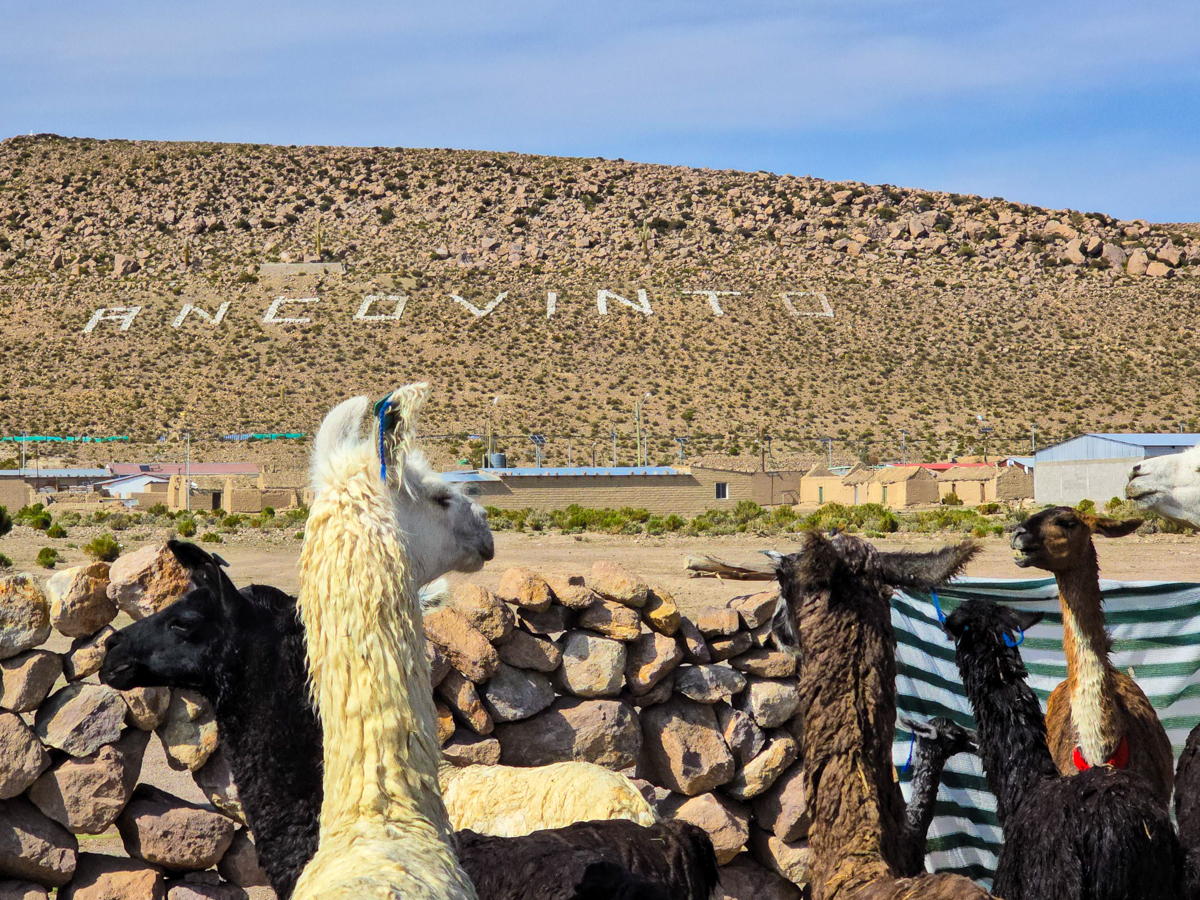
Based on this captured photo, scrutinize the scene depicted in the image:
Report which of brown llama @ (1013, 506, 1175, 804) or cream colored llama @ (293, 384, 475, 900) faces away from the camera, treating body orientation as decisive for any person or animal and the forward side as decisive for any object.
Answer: the cream colored llama

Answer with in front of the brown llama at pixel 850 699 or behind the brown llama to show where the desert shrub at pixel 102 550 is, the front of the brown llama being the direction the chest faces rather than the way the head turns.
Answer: in front

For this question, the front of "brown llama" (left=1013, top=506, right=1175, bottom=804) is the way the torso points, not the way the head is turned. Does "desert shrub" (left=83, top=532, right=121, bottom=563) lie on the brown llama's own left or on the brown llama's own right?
on the brown llama's own right

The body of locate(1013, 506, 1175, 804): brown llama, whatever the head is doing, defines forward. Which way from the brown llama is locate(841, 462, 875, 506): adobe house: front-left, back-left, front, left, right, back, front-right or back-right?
back-right

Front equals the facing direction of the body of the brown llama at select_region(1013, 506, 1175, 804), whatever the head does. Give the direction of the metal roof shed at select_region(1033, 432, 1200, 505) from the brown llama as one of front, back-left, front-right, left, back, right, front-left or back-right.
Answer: back-right

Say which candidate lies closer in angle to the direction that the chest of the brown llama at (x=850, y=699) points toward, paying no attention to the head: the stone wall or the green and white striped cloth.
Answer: the stone wall

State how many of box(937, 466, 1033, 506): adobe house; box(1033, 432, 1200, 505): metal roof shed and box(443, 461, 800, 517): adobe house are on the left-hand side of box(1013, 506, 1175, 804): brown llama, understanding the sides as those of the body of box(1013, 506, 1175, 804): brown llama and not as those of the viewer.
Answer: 0

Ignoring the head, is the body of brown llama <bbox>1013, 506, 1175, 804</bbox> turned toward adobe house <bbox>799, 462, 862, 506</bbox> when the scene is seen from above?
no

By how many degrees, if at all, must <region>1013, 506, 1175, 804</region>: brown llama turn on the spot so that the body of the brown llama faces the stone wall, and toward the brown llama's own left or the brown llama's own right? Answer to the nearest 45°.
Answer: approximately 45° to the brown llama's own right

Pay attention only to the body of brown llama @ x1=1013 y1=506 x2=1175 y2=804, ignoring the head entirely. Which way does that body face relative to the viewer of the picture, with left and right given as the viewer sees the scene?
facing the viewer and to the left of the viewer

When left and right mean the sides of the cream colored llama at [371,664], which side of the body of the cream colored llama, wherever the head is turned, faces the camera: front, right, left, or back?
back

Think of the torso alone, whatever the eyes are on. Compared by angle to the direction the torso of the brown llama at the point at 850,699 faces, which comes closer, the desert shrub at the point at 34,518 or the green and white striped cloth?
the desert shrub

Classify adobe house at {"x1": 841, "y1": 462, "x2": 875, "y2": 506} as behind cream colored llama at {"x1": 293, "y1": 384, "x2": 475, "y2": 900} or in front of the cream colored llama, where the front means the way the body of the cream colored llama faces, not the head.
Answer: in front
